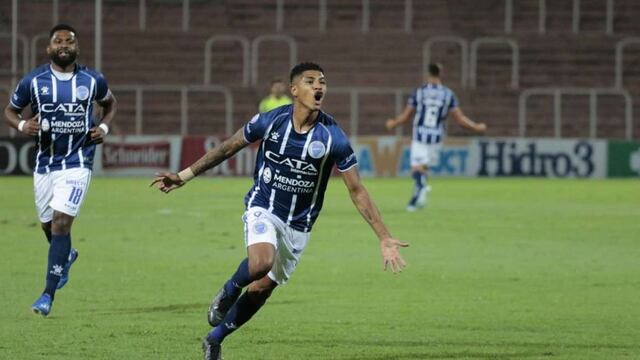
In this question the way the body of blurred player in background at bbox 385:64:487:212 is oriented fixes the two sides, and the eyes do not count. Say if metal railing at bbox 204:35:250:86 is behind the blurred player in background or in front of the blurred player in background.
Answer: in front

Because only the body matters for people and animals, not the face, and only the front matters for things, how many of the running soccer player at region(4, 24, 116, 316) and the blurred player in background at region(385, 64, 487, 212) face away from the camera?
1

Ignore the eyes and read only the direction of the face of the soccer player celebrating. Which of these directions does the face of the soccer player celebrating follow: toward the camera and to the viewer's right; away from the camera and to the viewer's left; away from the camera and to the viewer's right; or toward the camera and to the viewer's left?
toward the camera and to the viewer's right

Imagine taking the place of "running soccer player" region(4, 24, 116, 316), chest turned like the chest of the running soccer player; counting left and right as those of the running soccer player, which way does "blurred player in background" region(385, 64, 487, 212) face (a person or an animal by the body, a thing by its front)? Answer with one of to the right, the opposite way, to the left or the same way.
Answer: the opposite way

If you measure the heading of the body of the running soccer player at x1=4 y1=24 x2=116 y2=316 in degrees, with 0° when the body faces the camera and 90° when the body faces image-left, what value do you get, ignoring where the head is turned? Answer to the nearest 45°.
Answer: approximately 0°

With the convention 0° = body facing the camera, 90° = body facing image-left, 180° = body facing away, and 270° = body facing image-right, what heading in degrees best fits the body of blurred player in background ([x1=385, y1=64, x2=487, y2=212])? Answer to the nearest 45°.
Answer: approximately 180°

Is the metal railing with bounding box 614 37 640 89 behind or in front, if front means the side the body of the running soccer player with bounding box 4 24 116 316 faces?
behind

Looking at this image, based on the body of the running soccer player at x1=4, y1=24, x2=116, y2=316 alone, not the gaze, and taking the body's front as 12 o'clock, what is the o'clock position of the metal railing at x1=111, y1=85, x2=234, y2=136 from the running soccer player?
The metal railing is roughly at 6 o'clock from the running soccer player.

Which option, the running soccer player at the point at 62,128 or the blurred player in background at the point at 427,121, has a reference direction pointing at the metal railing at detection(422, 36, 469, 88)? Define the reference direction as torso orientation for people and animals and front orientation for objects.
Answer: the blurred player in background

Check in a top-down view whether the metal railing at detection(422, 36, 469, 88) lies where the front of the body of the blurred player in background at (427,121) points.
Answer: yes

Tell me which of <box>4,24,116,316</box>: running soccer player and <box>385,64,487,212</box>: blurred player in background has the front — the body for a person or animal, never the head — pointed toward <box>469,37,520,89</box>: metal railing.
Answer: the blurred player in background
